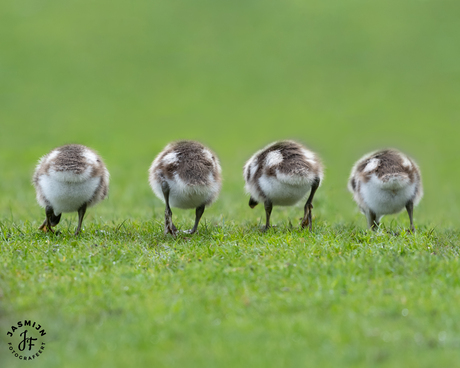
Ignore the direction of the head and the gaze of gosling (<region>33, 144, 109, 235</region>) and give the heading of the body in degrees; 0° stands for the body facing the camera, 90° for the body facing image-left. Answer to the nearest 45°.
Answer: approximately 180°

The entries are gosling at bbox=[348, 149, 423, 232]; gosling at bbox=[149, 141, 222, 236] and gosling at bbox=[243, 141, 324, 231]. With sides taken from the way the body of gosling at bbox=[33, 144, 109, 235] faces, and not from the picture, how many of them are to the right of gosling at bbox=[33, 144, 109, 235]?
3

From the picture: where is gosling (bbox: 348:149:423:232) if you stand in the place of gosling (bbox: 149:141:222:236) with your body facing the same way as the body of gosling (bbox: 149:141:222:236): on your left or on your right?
on your right

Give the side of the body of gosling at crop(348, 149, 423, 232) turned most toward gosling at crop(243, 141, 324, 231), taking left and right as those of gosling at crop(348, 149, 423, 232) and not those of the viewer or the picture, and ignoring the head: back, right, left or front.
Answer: left

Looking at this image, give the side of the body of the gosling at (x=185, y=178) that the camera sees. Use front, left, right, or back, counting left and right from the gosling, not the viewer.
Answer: back

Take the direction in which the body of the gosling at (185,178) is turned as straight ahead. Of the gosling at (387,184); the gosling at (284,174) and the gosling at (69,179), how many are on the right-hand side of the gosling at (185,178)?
2

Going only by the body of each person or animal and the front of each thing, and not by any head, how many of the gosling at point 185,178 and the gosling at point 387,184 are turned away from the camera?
2

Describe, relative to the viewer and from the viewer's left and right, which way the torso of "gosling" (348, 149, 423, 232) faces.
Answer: facing away from the viewer
